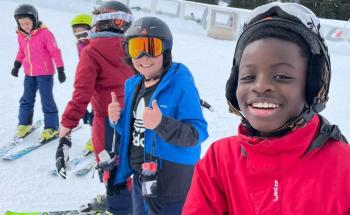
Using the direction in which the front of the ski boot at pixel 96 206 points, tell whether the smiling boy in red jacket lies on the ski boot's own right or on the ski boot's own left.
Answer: on the ski boot's own left

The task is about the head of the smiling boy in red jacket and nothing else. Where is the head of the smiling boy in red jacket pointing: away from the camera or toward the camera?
toward the camera

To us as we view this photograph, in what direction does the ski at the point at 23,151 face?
facing the viewer and to the left of the viewer

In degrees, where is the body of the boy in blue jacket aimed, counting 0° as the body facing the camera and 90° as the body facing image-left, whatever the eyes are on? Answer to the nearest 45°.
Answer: approximately 45°

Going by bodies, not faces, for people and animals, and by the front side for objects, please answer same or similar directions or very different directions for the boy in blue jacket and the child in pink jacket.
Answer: same or similar directions

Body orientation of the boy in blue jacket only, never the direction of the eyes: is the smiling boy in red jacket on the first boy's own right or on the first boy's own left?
on the first boy's own left

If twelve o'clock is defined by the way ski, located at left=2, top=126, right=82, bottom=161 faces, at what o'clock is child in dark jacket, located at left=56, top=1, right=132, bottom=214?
The child in dark jacket is roughly at 10 o'clock from the ski.

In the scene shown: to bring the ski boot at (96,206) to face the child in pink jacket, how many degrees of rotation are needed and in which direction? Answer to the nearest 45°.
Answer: approximately 90° to its right

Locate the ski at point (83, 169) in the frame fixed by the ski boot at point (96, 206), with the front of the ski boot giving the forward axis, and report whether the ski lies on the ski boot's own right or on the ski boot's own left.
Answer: on the ski boot's own right

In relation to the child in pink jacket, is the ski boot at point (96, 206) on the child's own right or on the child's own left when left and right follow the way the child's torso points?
on the child's own left

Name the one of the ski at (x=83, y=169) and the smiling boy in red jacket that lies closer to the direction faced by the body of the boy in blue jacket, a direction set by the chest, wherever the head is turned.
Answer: the smiling boy in red jacket

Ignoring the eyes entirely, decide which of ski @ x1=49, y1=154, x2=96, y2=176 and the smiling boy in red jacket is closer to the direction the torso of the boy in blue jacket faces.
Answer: the smiling boy in red jacket

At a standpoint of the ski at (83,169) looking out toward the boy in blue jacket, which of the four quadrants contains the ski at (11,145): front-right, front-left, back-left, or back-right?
back-right

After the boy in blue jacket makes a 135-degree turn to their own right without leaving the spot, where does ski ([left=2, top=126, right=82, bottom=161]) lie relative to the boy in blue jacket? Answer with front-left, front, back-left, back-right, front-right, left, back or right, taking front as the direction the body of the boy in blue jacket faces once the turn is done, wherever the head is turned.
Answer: front-left

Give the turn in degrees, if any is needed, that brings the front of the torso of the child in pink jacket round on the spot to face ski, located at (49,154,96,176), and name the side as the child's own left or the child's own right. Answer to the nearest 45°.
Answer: approximately 45° to the child's own left
